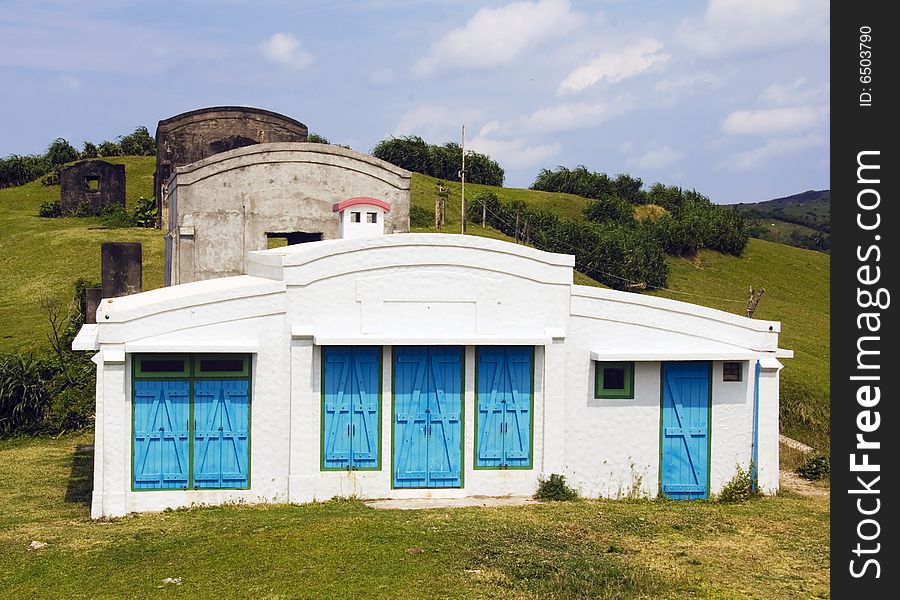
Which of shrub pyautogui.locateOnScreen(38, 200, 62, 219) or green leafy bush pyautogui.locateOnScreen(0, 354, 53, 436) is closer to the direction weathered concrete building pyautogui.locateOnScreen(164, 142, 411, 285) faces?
the green leafy bush

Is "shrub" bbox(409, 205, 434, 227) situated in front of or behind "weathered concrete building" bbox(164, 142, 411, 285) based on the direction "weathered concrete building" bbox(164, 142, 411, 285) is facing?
behind

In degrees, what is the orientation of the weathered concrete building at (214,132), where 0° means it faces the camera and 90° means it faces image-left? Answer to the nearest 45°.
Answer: approximately 0°

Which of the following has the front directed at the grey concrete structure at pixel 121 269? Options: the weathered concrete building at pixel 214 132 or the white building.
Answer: the weathered concrete building

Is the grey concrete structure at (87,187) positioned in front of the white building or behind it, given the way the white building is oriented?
behind
